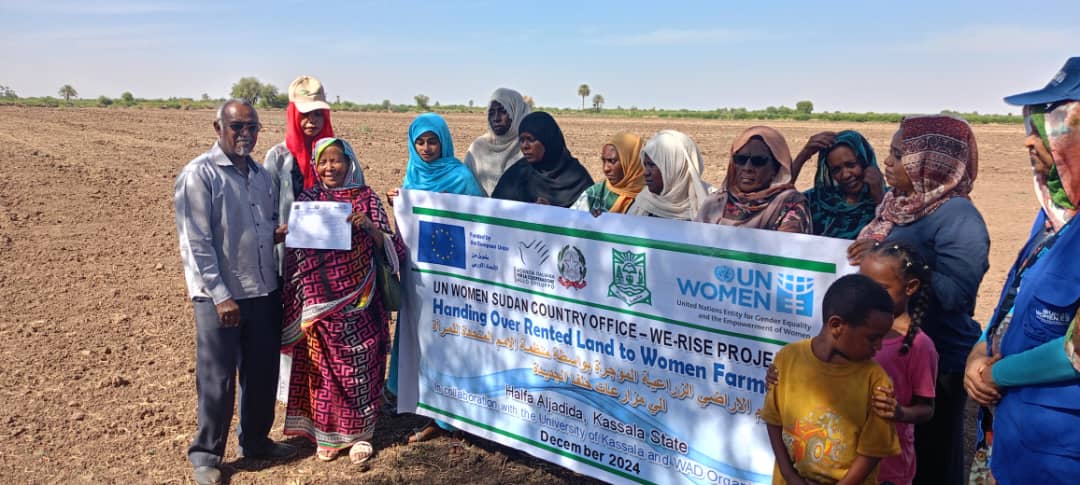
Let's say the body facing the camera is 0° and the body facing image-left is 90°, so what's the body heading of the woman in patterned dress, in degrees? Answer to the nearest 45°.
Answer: approximately 0°

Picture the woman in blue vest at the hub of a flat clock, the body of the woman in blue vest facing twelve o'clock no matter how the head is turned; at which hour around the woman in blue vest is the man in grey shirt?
The man in grey shirt is roughly at 12 o'clock from the woman in blue vest.

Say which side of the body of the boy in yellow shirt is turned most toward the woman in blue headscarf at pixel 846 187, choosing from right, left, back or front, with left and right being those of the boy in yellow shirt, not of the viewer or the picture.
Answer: back

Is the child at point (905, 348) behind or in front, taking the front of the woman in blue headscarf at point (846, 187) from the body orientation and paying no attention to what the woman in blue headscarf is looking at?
in front

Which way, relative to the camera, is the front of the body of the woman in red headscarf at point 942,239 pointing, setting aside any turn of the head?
to the viewer's left

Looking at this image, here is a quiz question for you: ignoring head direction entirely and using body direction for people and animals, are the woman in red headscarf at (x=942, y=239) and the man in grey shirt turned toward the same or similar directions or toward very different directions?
very different directions

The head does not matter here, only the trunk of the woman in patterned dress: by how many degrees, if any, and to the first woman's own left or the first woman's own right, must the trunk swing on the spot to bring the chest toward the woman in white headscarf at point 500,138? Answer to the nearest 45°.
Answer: approximately 135° to the first woman's own left

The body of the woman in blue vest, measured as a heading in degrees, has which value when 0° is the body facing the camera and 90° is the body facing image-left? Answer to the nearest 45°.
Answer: approximately 90°

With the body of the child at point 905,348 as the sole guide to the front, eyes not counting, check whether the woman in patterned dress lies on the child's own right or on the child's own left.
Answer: on the child's own right
